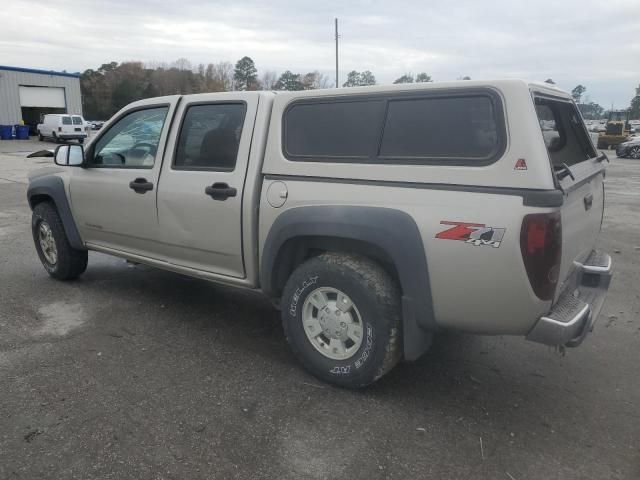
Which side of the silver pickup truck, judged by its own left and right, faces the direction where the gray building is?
front

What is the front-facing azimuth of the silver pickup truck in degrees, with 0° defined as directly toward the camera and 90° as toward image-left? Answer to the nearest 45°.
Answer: approximately 135°

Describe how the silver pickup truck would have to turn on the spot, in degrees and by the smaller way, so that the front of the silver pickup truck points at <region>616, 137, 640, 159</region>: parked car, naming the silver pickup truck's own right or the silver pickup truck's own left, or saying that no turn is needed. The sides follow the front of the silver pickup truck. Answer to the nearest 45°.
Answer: approximately 90° to the silver pickup truck's own right

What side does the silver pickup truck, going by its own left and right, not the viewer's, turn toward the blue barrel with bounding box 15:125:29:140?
front

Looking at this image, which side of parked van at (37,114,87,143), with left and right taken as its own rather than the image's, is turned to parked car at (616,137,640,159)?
back
